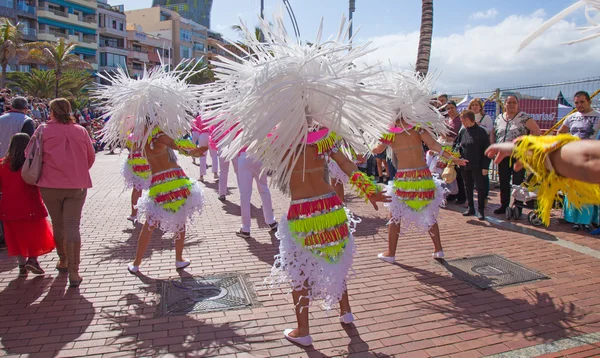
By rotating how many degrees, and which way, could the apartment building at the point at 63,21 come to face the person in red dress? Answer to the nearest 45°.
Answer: approximately 45° to its right

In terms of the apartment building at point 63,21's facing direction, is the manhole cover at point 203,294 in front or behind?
in front

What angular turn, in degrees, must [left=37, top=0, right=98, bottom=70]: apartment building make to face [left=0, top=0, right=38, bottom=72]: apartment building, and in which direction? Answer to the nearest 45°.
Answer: approximately 90° to its right

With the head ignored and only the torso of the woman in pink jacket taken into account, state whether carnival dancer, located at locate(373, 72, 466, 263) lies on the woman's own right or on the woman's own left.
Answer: on the woman's own right

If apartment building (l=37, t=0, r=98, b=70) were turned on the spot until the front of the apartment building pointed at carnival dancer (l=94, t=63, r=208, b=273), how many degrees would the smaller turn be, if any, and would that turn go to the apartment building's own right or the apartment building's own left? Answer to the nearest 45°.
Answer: approximately 45° to the apartment building's own right

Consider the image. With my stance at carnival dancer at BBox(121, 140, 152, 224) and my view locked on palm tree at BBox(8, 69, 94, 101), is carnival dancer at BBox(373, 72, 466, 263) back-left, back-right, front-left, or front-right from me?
back-right

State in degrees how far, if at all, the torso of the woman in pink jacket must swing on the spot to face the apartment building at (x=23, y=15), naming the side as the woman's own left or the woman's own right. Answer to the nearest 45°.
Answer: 0° — they already face it

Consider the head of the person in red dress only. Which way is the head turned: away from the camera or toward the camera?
away from the camera

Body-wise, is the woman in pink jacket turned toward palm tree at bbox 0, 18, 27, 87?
yes

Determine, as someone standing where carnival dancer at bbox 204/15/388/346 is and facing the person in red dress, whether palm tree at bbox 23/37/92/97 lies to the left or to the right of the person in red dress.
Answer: right

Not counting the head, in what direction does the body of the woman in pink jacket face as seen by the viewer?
away from the camera
